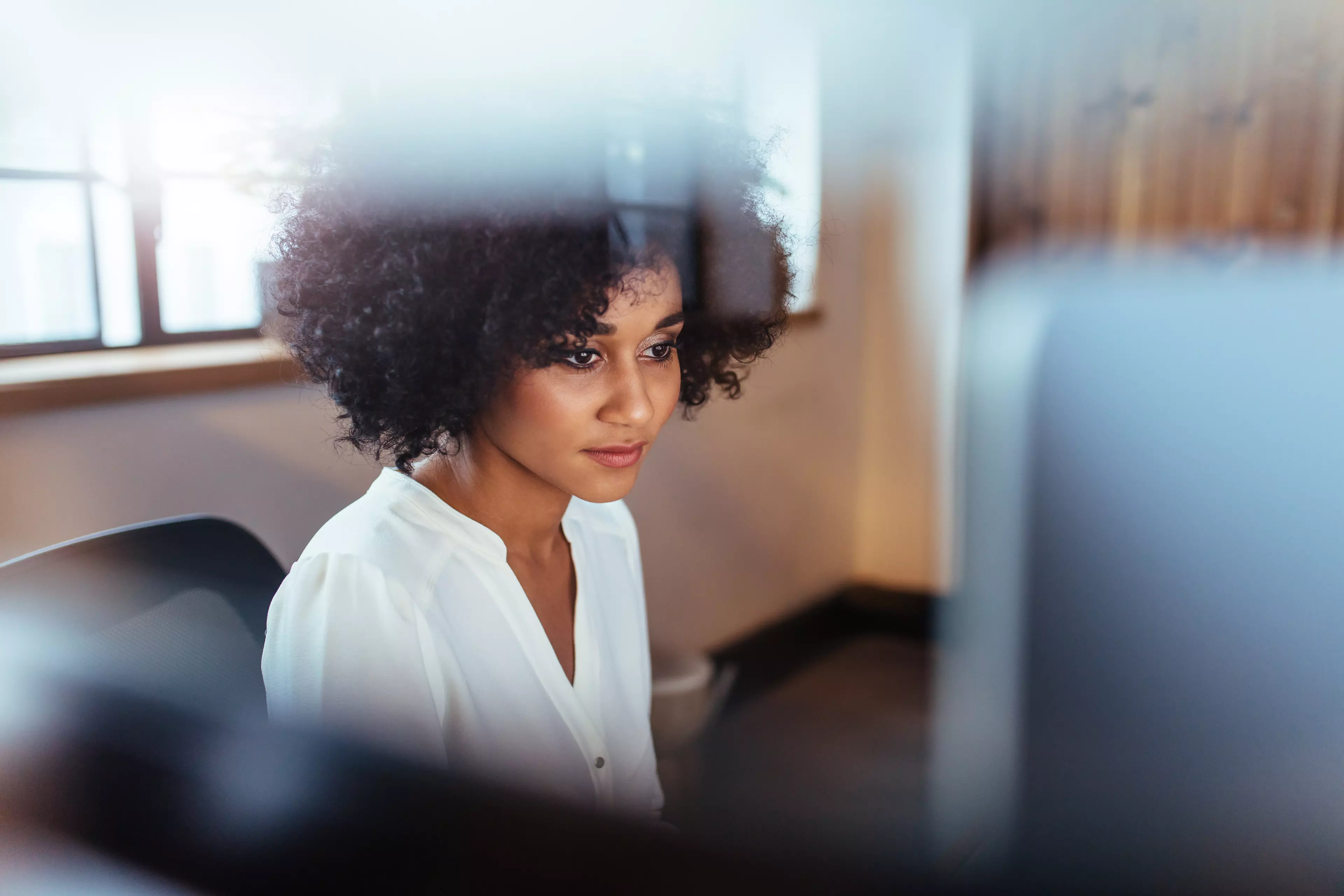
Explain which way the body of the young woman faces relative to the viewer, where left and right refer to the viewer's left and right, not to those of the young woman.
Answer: facing the viewer and to the right of the viewer

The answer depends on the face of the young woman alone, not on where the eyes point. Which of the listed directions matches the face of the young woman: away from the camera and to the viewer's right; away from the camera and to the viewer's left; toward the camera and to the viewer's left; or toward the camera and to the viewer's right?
toward the camera and to the viewer's right
